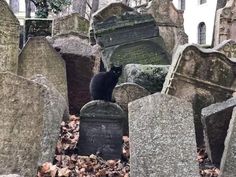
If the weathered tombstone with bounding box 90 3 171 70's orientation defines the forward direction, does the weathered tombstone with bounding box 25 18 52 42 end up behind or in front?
behind

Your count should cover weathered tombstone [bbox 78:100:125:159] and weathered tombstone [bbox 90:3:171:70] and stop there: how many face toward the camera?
2

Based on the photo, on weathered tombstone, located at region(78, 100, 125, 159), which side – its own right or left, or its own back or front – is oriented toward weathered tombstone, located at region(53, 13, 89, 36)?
back

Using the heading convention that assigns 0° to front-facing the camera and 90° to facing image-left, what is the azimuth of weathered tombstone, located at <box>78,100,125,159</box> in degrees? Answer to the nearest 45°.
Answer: approximately 0°

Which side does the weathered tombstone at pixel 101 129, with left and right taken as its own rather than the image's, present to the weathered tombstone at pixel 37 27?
back

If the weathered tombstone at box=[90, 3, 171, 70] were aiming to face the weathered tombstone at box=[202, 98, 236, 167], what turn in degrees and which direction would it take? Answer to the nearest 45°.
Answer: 0° — it already faces it

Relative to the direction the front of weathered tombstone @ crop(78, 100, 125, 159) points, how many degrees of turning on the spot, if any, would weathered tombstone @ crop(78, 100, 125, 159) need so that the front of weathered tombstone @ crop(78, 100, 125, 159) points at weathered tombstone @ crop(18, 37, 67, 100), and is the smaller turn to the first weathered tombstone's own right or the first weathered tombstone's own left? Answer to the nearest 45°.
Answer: approximately 135° to the first weathered tombstone's own right

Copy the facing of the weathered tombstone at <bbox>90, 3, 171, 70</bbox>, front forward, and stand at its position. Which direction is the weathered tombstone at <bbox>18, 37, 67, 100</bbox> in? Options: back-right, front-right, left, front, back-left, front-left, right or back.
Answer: front-right

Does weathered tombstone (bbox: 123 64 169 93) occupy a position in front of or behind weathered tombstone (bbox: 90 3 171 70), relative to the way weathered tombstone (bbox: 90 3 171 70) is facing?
in front

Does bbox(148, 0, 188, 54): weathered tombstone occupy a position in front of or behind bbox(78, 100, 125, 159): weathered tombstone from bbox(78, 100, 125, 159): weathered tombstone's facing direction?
behind

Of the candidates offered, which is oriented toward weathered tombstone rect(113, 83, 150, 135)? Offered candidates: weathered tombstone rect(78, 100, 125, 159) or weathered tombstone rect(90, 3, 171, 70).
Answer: weathered tombstone rect(90, 3, 171, 70)

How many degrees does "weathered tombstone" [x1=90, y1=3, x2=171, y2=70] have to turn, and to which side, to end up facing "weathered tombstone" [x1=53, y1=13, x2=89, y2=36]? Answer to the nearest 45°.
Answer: approximately 135° to its right

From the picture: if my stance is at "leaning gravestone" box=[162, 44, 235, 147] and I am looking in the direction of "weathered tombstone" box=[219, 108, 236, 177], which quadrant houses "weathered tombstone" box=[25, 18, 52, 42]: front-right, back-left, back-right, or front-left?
back-right
